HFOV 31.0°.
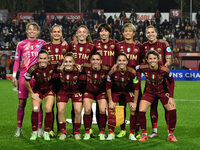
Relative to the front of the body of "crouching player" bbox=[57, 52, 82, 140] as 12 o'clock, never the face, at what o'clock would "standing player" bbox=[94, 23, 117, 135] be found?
"standing player" bbox=[94, 23, 117, 135] is roughly at 8 o'clock from "crouching player" bbox=[57, 52, 82, 140].

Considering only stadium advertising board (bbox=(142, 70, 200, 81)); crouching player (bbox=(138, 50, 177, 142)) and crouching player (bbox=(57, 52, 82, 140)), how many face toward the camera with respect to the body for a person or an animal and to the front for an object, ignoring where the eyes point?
3

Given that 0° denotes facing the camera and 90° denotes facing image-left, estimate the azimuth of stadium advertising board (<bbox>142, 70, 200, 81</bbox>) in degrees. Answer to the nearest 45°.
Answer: approximately 0°

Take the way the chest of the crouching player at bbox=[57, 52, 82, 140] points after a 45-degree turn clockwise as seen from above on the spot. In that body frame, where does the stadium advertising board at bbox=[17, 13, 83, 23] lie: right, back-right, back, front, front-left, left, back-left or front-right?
back-right

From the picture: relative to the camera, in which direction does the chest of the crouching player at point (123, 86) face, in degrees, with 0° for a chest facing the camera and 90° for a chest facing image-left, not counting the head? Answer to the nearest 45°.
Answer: approximately 0°

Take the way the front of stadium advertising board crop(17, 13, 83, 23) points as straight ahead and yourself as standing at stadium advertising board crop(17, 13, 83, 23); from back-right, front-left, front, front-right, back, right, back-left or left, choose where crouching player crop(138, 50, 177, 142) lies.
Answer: front

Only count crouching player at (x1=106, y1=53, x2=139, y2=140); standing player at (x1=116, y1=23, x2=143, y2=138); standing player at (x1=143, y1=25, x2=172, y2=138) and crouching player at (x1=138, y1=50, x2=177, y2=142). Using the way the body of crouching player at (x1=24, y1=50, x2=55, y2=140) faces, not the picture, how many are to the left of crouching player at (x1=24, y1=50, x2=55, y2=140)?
4

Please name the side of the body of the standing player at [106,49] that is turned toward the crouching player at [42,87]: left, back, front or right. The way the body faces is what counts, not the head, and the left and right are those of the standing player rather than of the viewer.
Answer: right

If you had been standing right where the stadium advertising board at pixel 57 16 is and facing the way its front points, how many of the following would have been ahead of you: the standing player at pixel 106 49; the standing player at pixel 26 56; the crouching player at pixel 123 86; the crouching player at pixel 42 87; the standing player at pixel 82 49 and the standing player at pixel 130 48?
6
